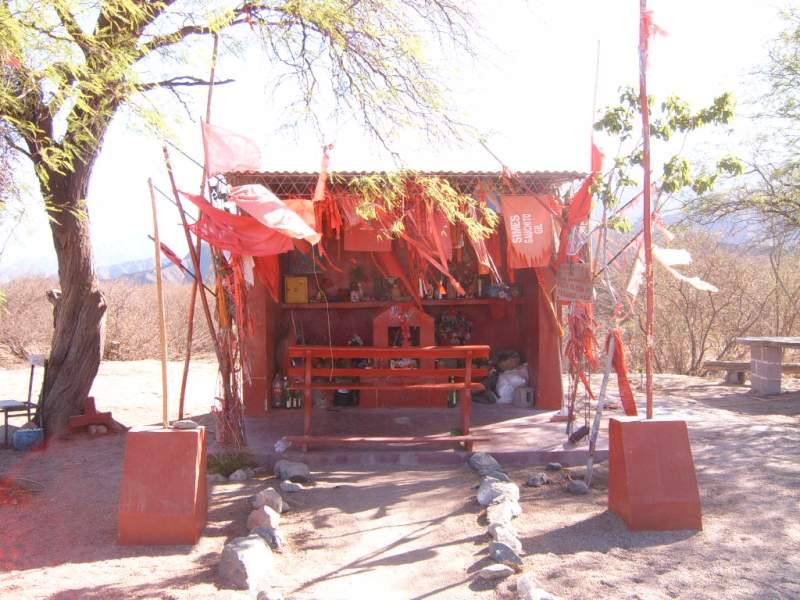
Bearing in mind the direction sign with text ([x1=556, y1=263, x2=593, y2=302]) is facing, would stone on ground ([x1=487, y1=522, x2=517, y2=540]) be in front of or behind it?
in front

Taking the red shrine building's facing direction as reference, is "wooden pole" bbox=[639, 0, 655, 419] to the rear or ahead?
ahead

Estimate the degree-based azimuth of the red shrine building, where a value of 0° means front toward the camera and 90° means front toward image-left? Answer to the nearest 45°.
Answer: approximately 0°

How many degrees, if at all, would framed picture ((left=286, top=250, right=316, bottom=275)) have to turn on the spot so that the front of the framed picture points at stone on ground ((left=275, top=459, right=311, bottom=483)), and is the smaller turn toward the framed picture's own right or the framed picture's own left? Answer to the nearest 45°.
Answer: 0° — it already faces it
